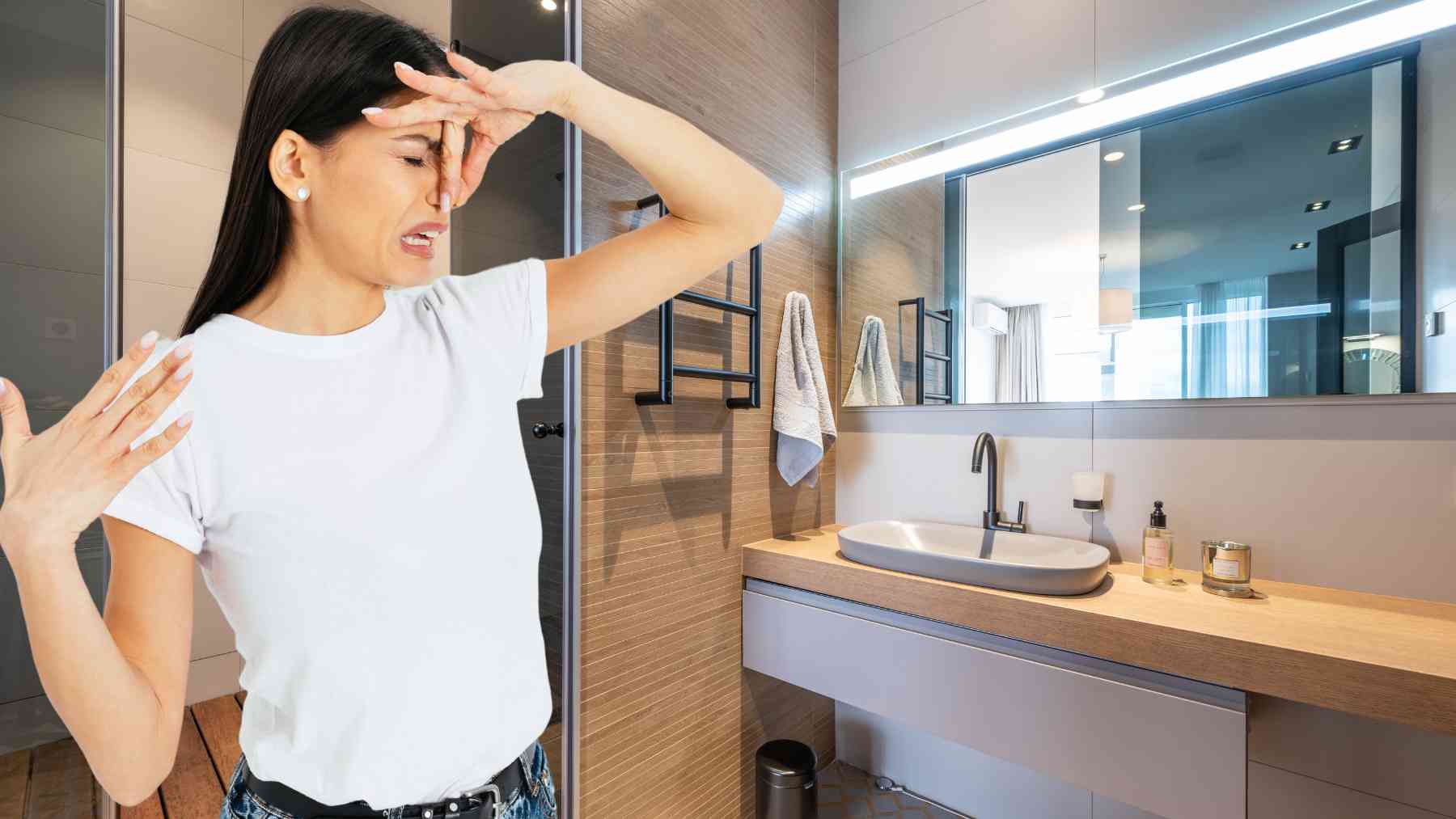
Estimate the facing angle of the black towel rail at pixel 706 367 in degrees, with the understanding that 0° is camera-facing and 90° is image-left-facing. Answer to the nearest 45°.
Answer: approximately 315°

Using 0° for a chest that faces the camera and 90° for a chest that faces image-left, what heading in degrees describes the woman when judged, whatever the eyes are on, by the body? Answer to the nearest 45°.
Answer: approximately 315°

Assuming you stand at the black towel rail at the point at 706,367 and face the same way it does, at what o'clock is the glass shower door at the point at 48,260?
The glass shower door is roughly at 3 o'clock from the black towel rail.

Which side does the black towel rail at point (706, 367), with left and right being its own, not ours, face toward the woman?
right

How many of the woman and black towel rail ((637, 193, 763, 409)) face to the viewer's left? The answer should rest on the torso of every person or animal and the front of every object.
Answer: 0

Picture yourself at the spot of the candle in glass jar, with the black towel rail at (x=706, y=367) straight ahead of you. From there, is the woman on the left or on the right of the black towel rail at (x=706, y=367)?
left
